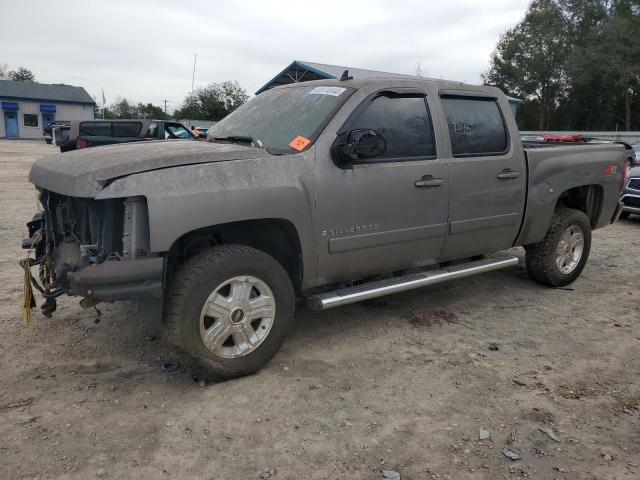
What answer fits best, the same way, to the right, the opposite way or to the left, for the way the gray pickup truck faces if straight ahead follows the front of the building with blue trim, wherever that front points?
to the right

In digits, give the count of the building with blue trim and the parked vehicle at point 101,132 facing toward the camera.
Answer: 1

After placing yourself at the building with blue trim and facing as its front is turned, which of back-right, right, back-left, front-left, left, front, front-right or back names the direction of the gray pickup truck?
front

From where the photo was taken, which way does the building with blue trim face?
toward the camera

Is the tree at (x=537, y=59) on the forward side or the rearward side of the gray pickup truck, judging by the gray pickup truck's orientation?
on the rearward side

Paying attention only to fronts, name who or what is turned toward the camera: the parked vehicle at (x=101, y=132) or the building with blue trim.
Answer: the building with blue trim

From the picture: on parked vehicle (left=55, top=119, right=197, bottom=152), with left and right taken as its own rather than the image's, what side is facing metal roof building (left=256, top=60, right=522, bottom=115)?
front

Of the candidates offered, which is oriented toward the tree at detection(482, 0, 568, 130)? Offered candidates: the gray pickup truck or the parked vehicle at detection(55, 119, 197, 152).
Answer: the parked vehicle

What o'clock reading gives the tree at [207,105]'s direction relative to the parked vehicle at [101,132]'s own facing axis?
The tree is roughly at 11 o'clock from the parked vehicle.

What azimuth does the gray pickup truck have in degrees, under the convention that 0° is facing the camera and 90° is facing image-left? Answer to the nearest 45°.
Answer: approximately 45°

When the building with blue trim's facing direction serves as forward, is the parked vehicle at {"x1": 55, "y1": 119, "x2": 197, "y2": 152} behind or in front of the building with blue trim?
in front

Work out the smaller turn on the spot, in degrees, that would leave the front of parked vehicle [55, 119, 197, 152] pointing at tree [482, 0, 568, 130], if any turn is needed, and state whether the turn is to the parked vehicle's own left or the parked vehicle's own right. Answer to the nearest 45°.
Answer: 0° — it already faces it

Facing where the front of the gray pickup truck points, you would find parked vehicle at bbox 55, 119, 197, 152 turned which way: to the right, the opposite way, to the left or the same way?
the opposite way

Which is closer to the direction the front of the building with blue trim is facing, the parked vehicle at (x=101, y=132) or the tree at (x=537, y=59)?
the parked vehicle

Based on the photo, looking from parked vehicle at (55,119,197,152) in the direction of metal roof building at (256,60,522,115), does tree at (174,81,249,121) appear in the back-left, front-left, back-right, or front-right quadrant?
front-left

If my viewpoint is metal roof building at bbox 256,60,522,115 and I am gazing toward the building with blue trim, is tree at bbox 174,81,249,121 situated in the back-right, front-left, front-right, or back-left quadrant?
front-right
